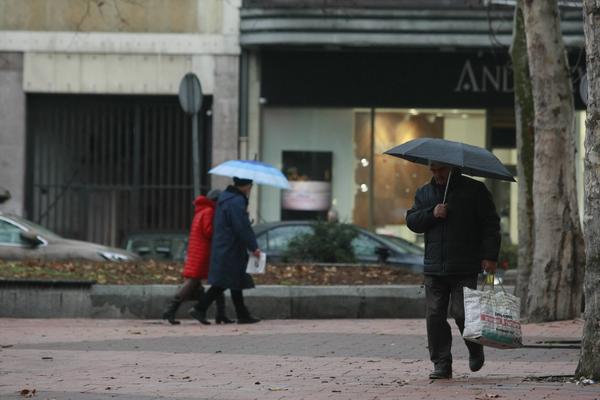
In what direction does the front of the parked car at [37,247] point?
to the viewer's right

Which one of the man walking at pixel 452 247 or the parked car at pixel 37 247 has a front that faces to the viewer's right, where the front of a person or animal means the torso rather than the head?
the parked car

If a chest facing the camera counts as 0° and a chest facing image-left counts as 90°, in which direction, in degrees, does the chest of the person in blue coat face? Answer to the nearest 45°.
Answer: approximately 270°

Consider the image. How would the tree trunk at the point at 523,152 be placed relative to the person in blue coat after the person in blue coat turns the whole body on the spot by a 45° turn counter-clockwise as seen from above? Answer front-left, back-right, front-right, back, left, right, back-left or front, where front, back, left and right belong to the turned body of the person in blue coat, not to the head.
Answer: front-right

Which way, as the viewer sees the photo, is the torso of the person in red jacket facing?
to the viewer's right

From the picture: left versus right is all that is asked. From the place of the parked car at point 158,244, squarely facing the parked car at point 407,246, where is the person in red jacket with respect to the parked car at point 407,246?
right

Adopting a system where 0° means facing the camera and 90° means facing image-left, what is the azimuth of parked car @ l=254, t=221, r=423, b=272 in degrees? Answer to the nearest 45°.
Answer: approximately 270°

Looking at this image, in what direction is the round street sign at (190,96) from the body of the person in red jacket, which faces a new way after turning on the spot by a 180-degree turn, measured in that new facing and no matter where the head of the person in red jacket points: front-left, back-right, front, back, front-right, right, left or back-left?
right

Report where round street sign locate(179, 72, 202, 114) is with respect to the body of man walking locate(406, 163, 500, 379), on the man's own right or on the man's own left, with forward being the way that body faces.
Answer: on the man's own right

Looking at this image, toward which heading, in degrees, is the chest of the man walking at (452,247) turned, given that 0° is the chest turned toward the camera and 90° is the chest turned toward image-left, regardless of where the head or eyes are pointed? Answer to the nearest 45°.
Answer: approximately 45°

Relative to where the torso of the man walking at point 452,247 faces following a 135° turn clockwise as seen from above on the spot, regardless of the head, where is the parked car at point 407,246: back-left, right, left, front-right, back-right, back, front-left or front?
front

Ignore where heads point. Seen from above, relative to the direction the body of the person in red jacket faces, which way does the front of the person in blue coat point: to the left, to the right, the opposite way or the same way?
the same way
